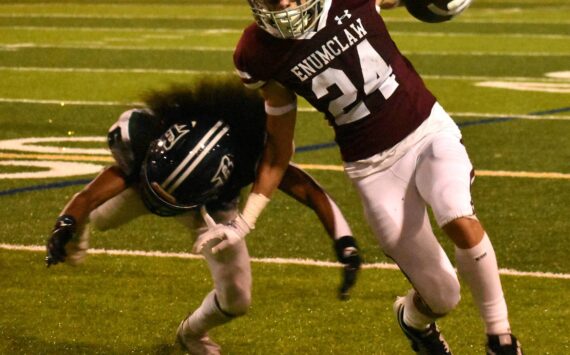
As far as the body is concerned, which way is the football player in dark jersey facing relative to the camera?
toward the camera
